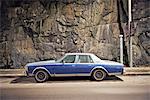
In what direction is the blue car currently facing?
to the viewer's left
